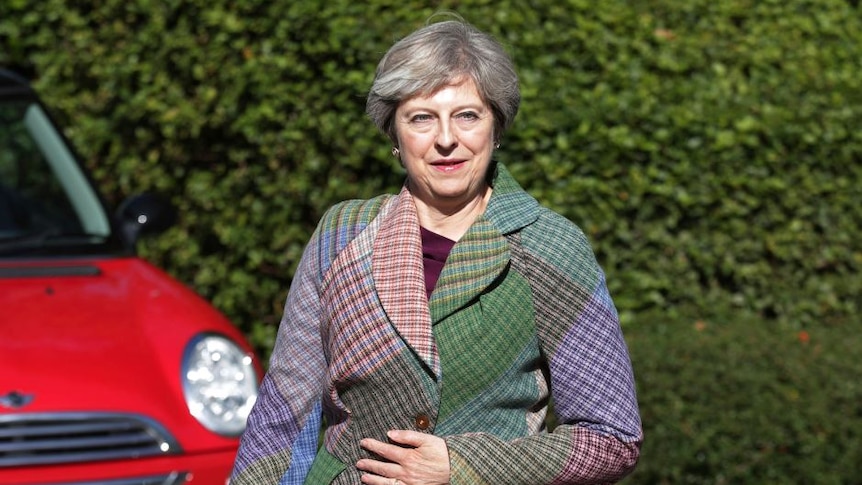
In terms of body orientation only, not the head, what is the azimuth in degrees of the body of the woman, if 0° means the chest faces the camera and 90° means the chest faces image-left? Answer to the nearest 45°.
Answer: approximately 0°

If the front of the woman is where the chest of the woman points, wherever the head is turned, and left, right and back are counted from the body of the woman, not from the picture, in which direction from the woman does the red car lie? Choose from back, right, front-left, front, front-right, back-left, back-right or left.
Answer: back-right
